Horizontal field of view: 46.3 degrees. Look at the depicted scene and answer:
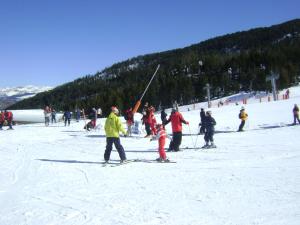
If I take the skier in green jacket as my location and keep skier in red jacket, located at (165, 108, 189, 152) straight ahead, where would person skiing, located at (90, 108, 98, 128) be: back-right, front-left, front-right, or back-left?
front-left

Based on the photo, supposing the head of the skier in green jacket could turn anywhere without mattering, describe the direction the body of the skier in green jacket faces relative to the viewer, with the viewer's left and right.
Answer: facing away from the viewer and to the right of the viewer

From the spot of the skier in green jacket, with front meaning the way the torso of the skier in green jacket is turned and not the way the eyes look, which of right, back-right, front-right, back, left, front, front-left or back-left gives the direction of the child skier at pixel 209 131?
front

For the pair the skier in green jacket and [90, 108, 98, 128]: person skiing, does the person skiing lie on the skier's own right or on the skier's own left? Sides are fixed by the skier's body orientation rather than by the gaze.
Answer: on the skier's own left

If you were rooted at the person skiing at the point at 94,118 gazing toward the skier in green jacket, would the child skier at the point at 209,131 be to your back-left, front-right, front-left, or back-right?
front-left

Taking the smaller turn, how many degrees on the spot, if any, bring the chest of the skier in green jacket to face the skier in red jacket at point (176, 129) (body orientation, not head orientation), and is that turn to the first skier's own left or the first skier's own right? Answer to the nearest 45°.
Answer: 0° — they already face them

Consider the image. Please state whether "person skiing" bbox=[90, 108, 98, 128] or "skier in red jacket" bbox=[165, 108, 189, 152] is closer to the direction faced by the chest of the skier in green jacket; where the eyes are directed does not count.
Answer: the skier in red jacket

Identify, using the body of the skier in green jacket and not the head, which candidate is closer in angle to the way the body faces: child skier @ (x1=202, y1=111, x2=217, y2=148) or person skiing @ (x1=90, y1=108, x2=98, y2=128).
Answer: the child skier
